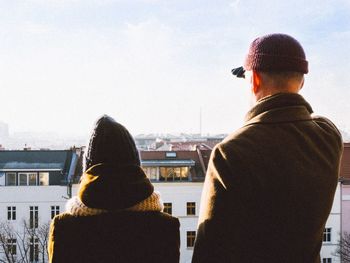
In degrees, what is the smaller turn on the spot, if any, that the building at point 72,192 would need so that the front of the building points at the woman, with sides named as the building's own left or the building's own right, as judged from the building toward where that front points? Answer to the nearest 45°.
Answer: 0° — it already faces them

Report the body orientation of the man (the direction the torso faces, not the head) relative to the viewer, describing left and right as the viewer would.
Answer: facing away from the viewer and to the left of the viewer

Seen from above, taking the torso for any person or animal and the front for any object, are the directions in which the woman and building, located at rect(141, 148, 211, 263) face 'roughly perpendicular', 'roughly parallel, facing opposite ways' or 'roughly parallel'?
roughly parallel, facing opposite ways

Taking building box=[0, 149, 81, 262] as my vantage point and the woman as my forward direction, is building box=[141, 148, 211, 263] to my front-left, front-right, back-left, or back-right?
front-left

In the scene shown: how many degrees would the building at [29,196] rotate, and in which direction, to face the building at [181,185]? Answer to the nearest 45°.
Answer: approximately 90° to its left

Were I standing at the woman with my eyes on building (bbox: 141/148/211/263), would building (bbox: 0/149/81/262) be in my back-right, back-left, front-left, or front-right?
front-left

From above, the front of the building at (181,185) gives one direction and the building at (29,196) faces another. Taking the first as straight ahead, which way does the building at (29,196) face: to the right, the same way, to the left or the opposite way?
the same way

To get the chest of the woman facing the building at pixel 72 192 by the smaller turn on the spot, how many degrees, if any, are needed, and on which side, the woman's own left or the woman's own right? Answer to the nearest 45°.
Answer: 0° — they already face it

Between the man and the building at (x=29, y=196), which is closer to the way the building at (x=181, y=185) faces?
the man

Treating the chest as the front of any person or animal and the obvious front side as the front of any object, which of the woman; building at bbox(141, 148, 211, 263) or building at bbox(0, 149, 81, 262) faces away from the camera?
the woman

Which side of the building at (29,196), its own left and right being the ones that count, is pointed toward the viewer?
front

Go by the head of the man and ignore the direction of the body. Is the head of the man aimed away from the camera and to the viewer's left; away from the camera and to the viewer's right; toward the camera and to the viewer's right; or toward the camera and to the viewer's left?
away from the camera and to the viewer's left

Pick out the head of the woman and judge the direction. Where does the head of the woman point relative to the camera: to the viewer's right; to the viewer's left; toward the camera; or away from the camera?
away from the camera

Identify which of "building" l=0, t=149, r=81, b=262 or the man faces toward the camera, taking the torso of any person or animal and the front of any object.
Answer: the building

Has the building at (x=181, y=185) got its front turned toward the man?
yes

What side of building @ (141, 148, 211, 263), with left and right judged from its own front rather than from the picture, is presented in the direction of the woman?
front

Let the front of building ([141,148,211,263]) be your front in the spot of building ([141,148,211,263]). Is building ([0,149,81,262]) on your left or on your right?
on your right

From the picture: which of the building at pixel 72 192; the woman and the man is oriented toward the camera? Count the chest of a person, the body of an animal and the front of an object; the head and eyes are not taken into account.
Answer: the building

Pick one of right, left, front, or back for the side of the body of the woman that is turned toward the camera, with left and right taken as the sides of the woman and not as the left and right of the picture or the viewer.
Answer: back

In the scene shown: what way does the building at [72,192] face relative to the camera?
toward the camera
